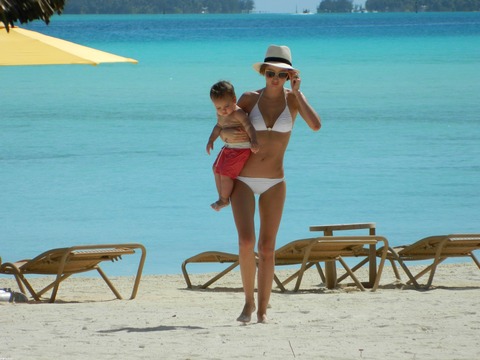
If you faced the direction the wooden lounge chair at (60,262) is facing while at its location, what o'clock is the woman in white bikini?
The woman in white bikini is roughly at 6 o'clock from the wooden lounge chair.

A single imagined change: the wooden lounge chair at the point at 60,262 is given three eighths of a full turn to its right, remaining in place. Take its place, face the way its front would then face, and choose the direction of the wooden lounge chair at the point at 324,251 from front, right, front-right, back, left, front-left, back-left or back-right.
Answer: front

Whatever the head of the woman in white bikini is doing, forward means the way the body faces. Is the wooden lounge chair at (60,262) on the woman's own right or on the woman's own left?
on the woman's own right

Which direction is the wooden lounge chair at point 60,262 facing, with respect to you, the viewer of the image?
facing away from the viewer and to the left of the viewer

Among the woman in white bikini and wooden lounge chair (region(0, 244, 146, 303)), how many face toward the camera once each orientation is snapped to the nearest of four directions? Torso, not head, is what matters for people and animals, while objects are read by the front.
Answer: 1

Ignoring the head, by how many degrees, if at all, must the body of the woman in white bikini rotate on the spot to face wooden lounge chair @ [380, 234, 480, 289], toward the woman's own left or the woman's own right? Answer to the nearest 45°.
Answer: approximately 135° to the woman's own left

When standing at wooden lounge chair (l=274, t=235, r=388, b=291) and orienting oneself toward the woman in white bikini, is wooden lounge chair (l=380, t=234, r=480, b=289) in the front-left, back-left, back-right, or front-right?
back-left

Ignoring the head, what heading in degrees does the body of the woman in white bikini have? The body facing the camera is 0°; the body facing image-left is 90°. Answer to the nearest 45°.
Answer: approximately 0°

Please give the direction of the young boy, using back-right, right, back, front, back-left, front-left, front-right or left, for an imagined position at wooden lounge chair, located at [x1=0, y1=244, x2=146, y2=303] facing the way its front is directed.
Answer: back
